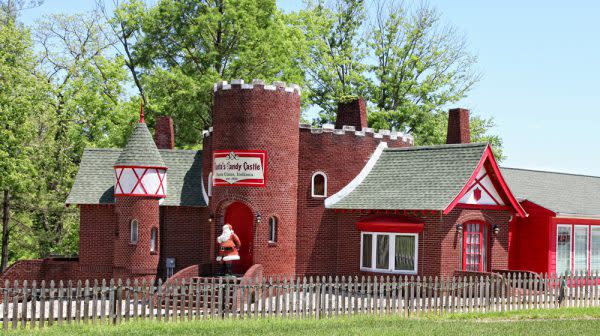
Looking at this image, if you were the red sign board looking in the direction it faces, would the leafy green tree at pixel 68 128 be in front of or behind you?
behind

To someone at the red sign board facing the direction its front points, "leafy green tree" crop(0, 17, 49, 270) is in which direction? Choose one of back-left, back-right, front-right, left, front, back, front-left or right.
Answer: back-right

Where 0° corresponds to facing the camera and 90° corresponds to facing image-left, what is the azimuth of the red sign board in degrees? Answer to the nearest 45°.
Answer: approximately 0°

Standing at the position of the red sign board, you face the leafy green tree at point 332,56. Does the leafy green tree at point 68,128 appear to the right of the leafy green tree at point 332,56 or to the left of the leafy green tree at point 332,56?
left

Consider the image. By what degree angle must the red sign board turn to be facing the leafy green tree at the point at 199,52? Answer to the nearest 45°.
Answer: approximately 180°

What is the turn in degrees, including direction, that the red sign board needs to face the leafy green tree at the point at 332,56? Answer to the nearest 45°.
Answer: approximately 180°
